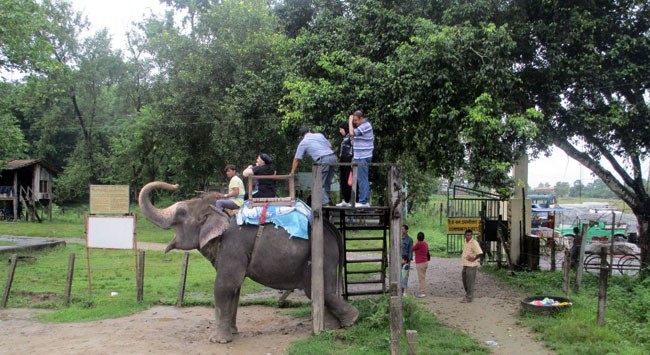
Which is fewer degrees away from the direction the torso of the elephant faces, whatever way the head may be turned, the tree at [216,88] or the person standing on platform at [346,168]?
the tree

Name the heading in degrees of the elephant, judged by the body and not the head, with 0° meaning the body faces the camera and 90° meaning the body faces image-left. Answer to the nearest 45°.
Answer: approximately 90°

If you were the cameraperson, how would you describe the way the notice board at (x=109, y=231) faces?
facing the viewer

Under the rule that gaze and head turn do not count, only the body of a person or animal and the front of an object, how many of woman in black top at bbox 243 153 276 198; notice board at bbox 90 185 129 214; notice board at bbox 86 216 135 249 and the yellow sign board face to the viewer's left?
1

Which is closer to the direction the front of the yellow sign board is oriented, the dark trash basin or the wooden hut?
the dark trash basin

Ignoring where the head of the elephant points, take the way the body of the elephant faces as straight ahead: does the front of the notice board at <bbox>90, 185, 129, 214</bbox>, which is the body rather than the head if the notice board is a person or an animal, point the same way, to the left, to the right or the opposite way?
to the left

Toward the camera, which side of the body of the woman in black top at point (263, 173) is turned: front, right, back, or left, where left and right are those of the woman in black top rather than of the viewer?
left

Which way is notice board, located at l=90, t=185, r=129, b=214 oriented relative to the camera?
toward the camera

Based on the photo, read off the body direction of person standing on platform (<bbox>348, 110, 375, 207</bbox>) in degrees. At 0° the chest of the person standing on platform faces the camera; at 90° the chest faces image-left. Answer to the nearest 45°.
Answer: approximately 90°

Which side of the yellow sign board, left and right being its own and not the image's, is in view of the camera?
front

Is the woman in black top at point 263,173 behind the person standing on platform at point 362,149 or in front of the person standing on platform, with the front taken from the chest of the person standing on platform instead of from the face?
in front

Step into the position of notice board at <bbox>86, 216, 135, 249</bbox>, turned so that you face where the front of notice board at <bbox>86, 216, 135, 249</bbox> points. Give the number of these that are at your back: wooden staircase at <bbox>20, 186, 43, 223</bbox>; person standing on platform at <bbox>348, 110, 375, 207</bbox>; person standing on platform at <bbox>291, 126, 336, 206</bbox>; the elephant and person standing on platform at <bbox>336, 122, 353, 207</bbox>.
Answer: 1

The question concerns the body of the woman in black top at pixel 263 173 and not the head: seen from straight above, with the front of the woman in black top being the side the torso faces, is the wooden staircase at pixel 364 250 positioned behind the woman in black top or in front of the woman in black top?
behind
